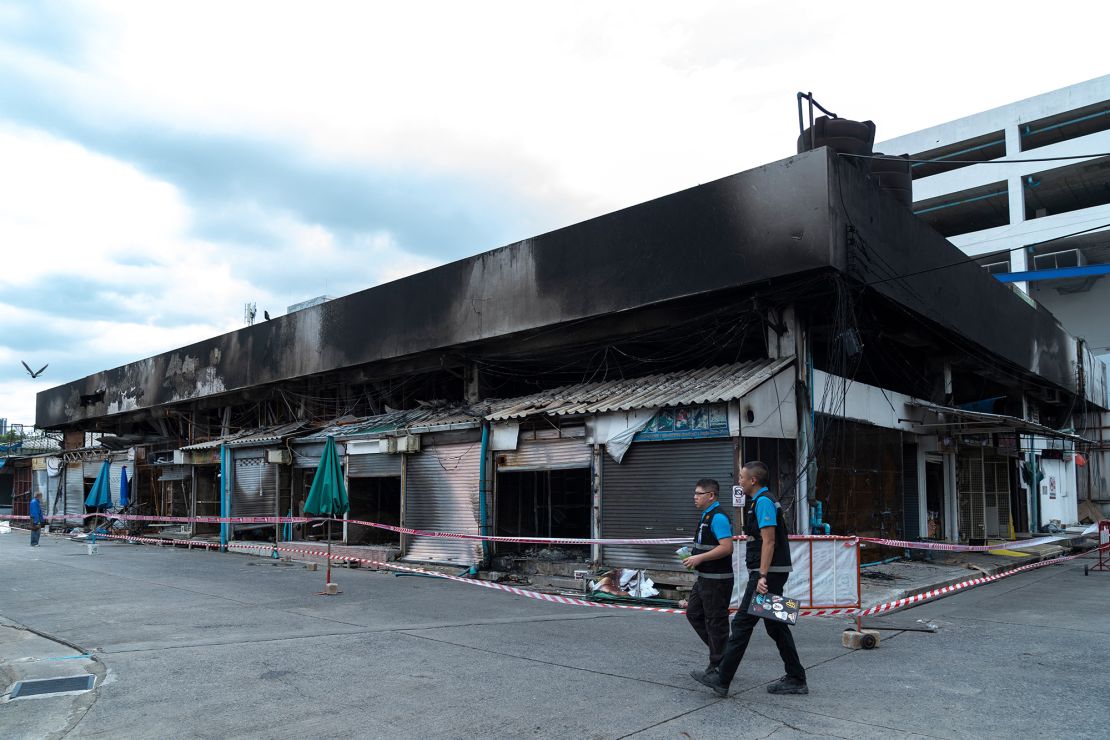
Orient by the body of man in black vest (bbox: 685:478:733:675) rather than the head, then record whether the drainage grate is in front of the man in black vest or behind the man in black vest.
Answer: in front

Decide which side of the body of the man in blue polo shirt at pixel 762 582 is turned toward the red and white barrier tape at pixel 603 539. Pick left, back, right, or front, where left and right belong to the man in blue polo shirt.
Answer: right

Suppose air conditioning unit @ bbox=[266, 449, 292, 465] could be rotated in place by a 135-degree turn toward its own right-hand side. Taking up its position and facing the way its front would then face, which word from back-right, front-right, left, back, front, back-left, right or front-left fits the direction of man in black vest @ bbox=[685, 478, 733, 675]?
back

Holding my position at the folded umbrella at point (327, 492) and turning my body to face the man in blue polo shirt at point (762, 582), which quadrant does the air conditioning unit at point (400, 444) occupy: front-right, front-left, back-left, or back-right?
back-left

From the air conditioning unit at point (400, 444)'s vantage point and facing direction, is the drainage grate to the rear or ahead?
ahead

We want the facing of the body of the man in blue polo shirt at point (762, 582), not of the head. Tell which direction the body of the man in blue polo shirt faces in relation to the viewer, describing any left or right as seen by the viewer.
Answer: facing to the left of the viewer

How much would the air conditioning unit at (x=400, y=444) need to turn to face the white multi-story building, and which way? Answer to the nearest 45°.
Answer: approximately 180°

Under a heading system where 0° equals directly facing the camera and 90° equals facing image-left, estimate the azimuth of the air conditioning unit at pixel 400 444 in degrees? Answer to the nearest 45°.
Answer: approximately 45°

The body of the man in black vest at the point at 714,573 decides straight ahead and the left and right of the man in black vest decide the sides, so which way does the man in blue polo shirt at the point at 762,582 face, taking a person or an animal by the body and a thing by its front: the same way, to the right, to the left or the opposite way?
the same way

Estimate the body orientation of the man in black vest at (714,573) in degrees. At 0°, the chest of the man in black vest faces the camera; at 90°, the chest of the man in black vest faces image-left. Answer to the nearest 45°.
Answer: approximately 90°

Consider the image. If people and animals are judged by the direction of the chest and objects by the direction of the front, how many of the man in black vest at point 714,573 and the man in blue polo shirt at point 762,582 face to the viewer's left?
2

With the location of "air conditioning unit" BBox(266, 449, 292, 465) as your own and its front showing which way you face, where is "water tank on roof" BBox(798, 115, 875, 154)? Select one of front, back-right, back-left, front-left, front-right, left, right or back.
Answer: left
